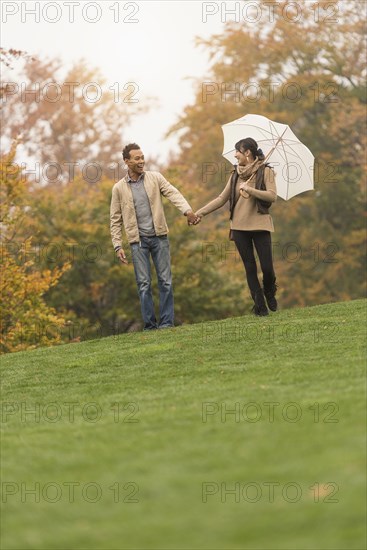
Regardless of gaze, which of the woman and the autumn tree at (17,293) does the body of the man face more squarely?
the woman

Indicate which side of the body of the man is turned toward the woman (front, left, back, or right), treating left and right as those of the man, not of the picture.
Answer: left

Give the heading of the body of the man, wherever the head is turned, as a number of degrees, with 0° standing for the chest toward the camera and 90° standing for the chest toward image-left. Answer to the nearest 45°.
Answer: approximately 0°

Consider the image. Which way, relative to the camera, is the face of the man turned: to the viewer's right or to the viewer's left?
to the viewer's right

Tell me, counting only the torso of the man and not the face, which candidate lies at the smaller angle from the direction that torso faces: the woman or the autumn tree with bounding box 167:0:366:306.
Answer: the woman

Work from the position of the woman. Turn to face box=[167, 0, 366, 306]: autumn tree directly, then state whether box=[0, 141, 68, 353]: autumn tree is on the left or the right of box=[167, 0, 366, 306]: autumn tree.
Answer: left

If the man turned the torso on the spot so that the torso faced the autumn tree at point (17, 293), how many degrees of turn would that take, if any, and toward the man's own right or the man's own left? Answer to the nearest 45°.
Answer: approximately 180°

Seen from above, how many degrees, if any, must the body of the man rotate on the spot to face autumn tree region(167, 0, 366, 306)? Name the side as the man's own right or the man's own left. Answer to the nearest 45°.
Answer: approximately 180°

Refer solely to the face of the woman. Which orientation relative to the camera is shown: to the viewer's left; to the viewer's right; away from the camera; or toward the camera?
to the viewer's left
